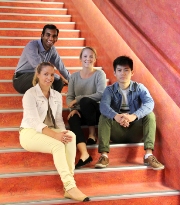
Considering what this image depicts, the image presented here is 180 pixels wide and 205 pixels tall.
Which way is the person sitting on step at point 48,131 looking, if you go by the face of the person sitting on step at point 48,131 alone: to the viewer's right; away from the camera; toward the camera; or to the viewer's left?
toward the camera

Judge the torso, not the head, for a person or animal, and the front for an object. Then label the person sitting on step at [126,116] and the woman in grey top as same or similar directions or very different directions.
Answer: same or similar directions

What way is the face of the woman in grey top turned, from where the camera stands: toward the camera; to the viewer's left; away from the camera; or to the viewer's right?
toward the camera

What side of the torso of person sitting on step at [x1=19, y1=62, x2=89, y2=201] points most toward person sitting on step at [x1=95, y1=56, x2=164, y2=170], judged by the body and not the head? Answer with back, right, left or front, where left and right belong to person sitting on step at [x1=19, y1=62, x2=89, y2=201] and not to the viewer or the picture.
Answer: left

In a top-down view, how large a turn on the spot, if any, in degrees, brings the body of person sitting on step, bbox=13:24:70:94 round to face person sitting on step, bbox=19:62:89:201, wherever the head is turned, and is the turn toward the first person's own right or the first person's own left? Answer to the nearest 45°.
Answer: approximately 45° to the first person's own right

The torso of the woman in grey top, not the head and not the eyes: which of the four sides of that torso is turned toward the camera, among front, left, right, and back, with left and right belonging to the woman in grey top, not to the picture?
front

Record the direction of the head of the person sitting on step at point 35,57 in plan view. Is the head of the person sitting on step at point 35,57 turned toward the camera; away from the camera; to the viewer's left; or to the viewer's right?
toward the camera

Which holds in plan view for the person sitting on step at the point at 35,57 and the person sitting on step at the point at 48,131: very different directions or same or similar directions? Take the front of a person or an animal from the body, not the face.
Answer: same or similar directions

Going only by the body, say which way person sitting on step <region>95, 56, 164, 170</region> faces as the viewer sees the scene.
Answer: toward the camera

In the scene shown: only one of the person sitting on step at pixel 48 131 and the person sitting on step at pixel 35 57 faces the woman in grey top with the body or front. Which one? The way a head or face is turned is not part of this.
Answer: the person sitting on step at pixel 35 57

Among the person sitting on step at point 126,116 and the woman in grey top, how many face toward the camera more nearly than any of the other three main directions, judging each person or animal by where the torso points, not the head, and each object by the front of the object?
2

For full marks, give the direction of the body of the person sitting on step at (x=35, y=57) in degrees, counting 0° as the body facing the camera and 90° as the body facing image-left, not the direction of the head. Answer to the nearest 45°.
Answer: approximately 315°

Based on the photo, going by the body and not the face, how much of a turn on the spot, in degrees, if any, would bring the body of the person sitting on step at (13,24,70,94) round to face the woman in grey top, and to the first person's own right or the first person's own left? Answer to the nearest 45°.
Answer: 0° — they already face them

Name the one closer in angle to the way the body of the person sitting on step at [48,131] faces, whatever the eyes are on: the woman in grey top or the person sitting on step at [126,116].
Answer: the person sitting on step

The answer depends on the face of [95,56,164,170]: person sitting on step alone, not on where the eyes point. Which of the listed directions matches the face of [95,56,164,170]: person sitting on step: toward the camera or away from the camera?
toward the camera
